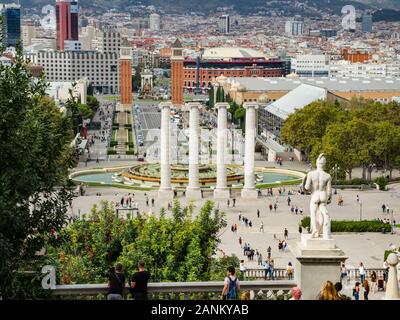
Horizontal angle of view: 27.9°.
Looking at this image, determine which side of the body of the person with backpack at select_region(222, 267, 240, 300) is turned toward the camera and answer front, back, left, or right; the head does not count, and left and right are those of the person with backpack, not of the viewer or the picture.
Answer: back

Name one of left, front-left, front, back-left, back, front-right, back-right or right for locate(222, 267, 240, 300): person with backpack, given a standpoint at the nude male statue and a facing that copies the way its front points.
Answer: back-left

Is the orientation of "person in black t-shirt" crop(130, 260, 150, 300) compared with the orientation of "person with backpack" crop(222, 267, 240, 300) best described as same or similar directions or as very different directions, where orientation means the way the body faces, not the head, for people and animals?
same or similar directions

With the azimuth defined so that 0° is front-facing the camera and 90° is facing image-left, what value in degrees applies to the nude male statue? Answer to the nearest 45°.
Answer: approximately 180°

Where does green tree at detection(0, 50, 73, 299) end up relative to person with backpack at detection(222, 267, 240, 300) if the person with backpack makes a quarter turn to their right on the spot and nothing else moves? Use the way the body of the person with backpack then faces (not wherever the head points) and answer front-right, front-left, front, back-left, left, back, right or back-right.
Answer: back

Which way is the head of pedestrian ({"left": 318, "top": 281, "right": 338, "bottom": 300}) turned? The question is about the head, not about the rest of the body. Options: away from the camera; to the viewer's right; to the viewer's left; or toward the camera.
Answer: away from the camera
